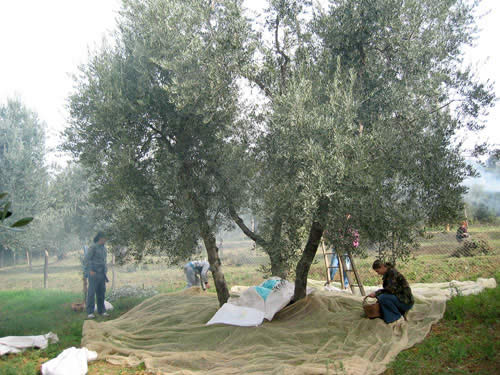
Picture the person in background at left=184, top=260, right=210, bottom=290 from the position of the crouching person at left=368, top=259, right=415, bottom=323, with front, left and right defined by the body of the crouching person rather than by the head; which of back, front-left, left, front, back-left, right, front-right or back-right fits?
front-right

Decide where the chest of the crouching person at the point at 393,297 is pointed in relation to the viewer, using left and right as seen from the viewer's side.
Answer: facing to the left of the viewer

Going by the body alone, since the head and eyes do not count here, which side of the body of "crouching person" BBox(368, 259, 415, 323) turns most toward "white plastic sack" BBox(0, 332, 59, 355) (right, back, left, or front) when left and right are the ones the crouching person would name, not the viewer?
front

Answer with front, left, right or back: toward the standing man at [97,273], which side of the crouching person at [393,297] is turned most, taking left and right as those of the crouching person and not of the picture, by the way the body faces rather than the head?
front

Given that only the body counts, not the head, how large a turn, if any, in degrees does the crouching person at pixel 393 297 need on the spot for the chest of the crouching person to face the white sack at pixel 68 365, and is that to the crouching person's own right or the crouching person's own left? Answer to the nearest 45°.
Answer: approximately 45° to the crouching person's own left

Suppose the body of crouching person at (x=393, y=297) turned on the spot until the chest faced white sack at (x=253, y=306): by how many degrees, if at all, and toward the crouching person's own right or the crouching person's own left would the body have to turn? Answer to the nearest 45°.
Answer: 0° — they already face it

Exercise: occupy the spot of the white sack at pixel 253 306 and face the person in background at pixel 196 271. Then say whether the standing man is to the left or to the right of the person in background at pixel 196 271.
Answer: left
